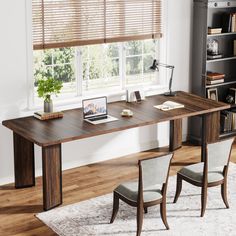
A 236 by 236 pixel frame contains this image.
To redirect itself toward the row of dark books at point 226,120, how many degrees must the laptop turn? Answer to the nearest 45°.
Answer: approximately 90° to its left

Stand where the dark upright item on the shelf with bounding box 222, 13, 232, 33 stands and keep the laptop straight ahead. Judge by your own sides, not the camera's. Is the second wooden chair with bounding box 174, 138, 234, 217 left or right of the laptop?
left

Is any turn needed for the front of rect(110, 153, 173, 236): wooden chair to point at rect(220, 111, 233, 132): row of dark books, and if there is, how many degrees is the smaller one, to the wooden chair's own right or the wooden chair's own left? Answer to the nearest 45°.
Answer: approximately 45° to the wooden chair's own right

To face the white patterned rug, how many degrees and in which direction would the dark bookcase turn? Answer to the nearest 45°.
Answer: approximately 45° to its right

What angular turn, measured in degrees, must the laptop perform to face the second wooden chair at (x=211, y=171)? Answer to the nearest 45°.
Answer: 0° — it already faces it

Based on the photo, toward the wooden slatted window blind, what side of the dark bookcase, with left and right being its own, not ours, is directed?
right

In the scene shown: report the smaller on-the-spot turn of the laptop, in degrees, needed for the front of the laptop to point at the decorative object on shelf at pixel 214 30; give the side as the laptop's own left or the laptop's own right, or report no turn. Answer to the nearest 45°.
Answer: approximately 90° to the laptop's own left

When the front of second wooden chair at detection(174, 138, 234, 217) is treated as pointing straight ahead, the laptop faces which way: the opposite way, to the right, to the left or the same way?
the opposite way

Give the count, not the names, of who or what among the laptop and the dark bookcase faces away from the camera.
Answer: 0

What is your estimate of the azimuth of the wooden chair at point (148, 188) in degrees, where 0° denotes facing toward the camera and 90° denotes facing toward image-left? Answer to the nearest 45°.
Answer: approximately 135°

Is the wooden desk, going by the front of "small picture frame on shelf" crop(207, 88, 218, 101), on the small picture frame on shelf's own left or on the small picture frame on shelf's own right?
on the small picture frame on shelf's own right

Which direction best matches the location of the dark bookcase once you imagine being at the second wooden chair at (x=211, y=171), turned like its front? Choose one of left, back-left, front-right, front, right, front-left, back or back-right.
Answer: front-right
